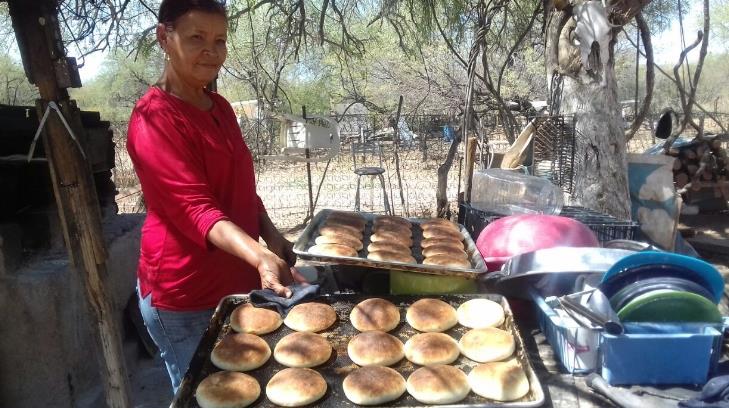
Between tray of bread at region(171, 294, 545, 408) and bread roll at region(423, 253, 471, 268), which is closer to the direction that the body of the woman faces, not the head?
the tray of bread

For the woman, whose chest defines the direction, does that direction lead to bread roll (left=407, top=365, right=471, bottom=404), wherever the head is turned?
yes

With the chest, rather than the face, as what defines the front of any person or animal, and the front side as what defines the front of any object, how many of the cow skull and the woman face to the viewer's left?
0

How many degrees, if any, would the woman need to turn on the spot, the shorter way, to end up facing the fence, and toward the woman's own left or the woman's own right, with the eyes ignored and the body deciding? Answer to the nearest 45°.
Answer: approximately 135° to the woman's own left

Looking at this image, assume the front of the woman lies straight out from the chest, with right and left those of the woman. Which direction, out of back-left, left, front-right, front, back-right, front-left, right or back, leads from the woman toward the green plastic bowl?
front-left

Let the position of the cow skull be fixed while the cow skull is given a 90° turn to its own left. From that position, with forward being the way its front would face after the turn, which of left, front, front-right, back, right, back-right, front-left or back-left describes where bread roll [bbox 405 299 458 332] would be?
right

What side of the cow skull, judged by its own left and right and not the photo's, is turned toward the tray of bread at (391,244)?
front

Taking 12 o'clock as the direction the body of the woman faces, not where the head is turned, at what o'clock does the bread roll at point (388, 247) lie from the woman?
The bread roll is roughly at 10 o'clock from the woman.

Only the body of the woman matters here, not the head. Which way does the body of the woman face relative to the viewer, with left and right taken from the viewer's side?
facing the viewer and to the right of the viewer

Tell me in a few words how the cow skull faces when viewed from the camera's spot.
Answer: facing the viewer

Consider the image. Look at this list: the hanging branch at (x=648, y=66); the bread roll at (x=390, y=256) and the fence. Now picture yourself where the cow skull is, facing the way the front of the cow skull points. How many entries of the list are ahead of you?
1

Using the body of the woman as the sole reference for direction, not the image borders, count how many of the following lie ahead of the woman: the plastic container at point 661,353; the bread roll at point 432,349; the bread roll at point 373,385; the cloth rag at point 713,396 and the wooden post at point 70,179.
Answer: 4

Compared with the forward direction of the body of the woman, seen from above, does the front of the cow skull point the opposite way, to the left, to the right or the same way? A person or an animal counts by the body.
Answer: to the right

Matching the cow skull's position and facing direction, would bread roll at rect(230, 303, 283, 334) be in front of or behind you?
in front

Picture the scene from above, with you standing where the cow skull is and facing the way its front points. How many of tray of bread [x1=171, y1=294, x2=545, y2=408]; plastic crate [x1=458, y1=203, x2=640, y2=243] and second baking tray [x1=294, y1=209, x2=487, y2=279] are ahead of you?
3

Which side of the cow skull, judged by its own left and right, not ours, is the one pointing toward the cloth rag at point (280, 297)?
front
